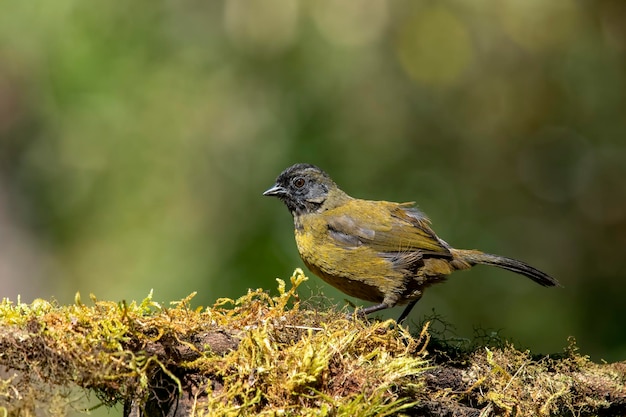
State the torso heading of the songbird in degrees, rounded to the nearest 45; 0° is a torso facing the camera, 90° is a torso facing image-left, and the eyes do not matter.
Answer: approximately 90°
